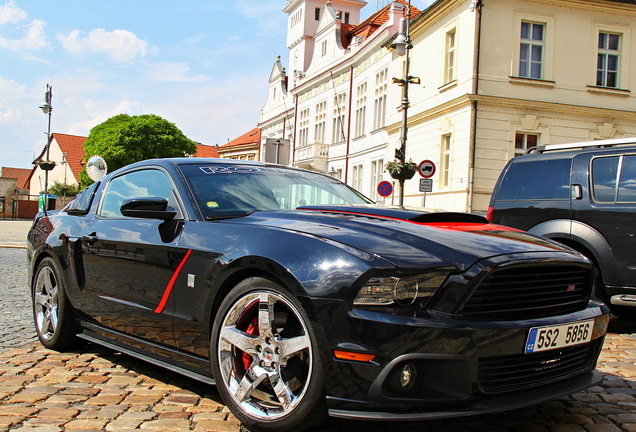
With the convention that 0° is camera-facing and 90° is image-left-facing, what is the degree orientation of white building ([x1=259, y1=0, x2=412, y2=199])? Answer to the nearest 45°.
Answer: approximately 45°

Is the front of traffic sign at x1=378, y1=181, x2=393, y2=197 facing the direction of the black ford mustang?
yes

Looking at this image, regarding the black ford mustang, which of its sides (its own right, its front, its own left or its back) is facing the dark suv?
left

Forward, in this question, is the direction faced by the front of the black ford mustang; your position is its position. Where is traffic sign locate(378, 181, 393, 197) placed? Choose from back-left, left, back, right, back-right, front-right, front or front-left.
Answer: back-left

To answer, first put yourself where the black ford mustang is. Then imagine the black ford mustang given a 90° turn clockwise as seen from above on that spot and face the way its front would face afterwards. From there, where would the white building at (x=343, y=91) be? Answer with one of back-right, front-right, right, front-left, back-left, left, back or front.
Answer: back-right

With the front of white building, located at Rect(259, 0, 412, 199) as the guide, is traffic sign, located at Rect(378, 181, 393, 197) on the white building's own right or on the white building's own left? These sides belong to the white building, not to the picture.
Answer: on the white building's own left

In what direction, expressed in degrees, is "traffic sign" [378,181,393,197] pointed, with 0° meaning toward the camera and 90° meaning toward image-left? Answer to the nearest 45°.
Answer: approximately 0°
